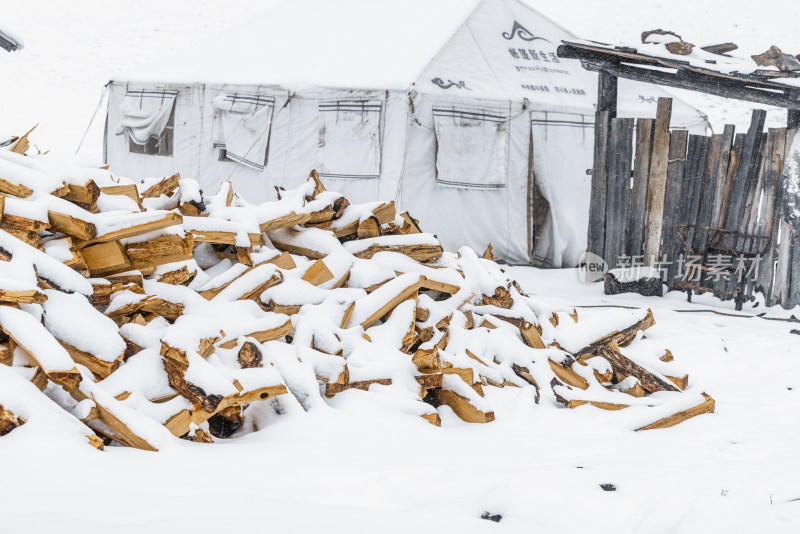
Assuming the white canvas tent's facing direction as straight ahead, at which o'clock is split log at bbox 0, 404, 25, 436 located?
The split log is roughly at 2 o'clock from the white canvas tent.

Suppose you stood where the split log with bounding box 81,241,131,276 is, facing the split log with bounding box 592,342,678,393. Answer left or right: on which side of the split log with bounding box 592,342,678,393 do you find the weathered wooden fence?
left

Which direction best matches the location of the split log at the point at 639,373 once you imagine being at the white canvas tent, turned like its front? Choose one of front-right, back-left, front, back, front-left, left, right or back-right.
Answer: front-right

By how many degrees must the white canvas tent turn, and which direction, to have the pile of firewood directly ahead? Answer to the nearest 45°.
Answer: approximately 45° to its right

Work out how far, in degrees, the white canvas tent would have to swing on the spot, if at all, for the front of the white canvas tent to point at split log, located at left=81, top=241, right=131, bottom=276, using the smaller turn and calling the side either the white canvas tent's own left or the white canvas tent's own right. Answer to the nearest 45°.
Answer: approximately 45° to the white canvas tent's own right

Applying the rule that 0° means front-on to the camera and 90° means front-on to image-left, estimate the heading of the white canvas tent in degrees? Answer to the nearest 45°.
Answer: approximately 315°

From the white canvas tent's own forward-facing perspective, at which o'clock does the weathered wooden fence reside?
The weathered wooden fence is roughly at 12 o'clock from the white canvas tent.

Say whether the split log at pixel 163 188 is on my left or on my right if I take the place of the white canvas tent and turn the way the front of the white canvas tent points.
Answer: on my right

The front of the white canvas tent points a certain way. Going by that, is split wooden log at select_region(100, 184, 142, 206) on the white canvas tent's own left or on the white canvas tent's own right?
on the white canvas tent's own right
